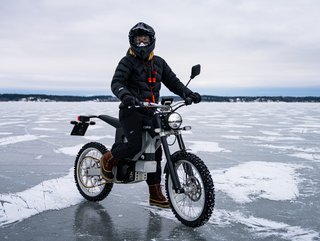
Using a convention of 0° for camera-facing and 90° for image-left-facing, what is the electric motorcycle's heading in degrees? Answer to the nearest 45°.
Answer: approximately 315°
